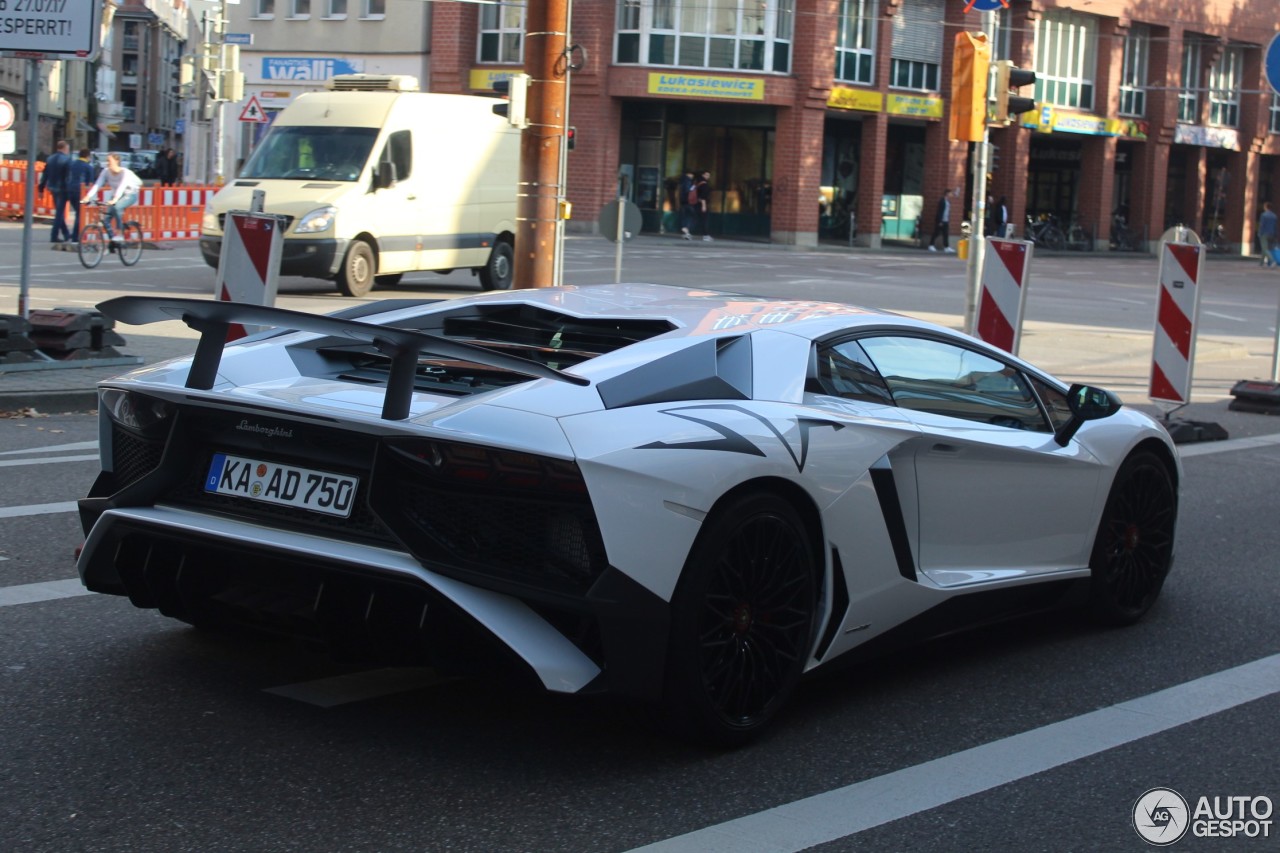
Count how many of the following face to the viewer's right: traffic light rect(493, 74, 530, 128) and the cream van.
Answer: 0

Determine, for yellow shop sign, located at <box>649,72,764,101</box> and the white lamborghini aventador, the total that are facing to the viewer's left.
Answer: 0

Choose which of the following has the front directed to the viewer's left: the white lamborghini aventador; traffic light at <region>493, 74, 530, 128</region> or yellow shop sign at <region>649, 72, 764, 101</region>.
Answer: the traffic light

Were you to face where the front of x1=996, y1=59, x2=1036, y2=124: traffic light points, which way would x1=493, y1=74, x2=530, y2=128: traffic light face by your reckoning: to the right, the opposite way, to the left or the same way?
the opposite way

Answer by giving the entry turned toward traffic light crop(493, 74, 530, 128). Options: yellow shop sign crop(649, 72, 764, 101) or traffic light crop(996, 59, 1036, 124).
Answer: the yellow shop sign

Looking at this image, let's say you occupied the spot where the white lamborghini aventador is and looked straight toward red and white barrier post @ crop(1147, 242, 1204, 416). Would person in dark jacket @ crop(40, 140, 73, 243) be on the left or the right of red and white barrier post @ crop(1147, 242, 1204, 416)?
left

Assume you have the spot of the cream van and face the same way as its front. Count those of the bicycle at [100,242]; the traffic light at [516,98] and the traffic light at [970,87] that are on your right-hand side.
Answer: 1

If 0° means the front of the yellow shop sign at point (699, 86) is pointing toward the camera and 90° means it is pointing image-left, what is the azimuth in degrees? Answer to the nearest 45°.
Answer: approximately 0°
